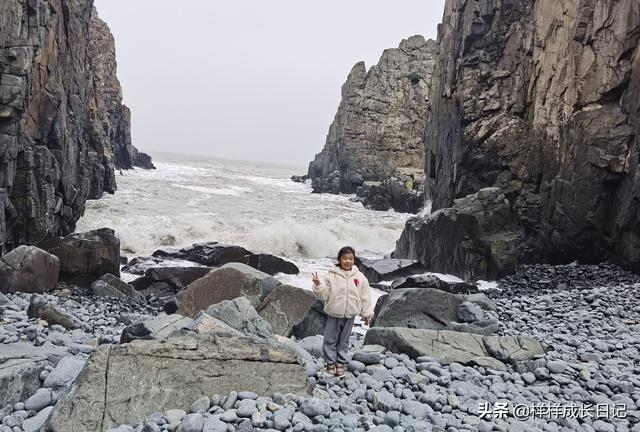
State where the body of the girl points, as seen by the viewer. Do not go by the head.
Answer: toward the camera

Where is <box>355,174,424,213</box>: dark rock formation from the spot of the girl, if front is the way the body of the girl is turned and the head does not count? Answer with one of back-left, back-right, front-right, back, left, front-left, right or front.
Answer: back

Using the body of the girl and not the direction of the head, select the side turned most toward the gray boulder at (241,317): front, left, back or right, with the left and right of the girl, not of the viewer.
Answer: right

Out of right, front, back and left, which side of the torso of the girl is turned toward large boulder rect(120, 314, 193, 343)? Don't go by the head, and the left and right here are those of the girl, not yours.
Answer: right

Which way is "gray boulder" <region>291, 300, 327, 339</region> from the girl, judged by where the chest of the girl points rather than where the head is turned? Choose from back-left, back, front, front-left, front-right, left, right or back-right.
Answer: back

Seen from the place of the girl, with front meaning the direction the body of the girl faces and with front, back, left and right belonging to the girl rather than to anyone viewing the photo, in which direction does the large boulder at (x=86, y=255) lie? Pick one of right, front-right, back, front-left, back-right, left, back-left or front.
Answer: back-right

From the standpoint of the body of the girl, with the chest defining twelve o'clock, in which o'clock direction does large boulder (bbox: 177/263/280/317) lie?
The large boulder is roughly at 5 o'clock from the girl.

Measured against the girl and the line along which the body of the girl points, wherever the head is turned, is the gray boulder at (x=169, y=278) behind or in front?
behind

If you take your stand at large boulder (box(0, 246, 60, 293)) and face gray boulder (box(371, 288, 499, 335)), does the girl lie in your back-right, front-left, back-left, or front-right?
front-right

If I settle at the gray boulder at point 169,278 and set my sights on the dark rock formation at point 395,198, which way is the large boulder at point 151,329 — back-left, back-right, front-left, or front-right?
back-right

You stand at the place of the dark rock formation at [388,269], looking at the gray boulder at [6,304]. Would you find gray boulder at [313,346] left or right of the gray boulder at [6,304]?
left

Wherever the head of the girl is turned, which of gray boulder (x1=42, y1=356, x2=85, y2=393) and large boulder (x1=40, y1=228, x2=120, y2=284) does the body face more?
the gray boulder

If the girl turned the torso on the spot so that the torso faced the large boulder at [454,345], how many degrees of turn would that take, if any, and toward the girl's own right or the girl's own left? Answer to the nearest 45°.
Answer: approximately 135° to the girl's own left

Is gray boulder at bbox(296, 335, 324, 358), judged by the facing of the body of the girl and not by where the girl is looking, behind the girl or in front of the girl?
behind
